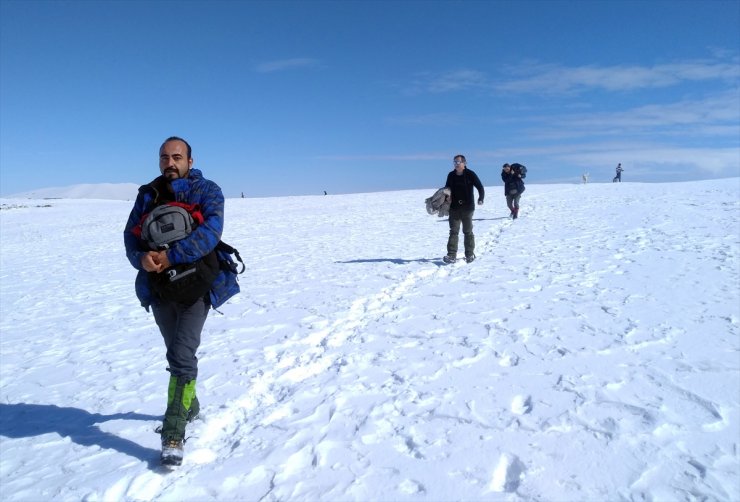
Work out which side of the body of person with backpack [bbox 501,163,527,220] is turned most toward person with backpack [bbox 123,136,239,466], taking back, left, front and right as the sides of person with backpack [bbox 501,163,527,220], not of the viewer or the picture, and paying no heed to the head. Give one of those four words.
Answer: front

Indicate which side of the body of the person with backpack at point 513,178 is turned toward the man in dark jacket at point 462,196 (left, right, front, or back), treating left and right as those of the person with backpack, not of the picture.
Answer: front

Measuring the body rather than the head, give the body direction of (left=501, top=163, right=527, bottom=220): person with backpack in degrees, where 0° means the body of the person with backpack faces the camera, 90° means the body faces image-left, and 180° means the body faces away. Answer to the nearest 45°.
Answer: approximately 0°
